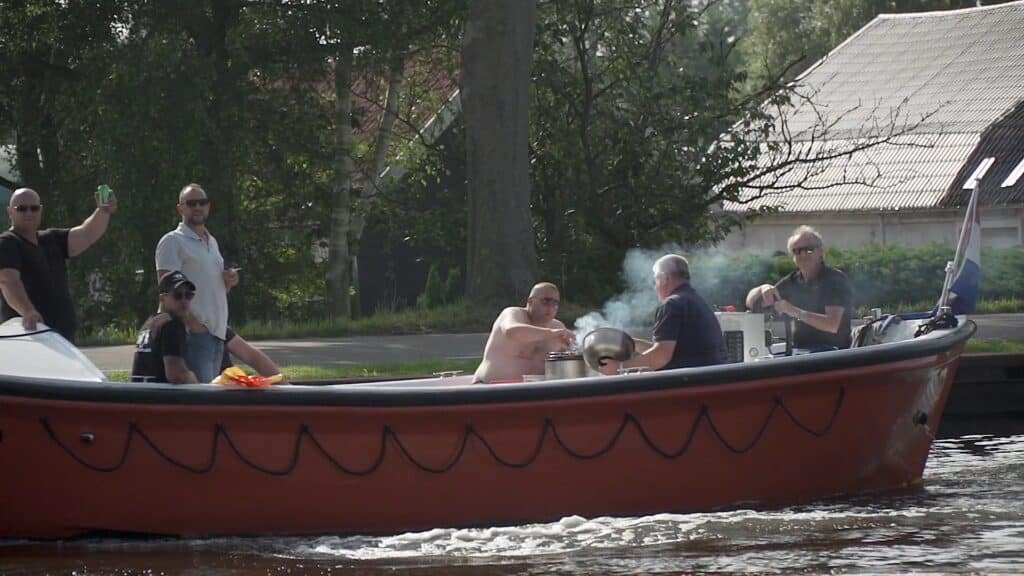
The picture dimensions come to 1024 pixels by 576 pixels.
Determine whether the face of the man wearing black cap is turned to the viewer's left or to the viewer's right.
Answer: to the viewer's right

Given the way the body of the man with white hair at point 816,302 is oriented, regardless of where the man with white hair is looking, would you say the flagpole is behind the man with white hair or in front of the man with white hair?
behind

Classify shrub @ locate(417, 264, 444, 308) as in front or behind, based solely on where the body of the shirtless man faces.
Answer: behind

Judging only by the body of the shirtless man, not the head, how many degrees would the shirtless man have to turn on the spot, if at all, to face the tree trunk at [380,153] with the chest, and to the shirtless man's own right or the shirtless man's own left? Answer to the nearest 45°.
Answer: approximately 135° to the shirtless man's own left

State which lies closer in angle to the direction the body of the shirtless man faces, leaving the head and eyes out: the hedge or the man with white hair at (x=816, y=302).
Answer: the man with white hair

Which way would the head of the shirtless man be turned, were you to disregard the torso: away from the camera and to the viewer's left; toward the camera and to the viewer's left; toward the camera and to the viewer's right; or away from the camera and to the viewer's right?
toward the camera and to the viewer's right

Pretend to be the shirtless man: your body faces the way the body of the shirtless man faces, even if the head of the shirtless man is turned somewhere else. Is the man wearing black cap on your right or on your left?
on your right

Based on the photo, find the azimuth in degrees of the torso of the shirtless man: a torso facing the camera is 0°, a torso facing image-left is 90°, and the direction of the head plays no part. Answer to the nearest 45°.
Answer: approximately 315°

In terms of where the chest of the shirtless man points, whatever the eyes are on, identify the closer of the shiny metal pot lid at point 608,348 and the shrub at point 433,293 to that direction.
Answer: the shiny metal pot lid
